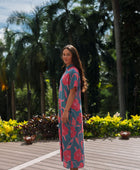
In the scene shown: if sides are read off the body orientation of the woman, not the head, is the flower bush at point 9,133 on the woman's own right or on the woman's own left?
on the woman's own right

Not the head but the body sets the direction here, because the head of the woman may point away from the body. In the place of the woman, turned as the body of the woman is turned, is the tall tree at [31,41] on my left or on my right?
on my right
